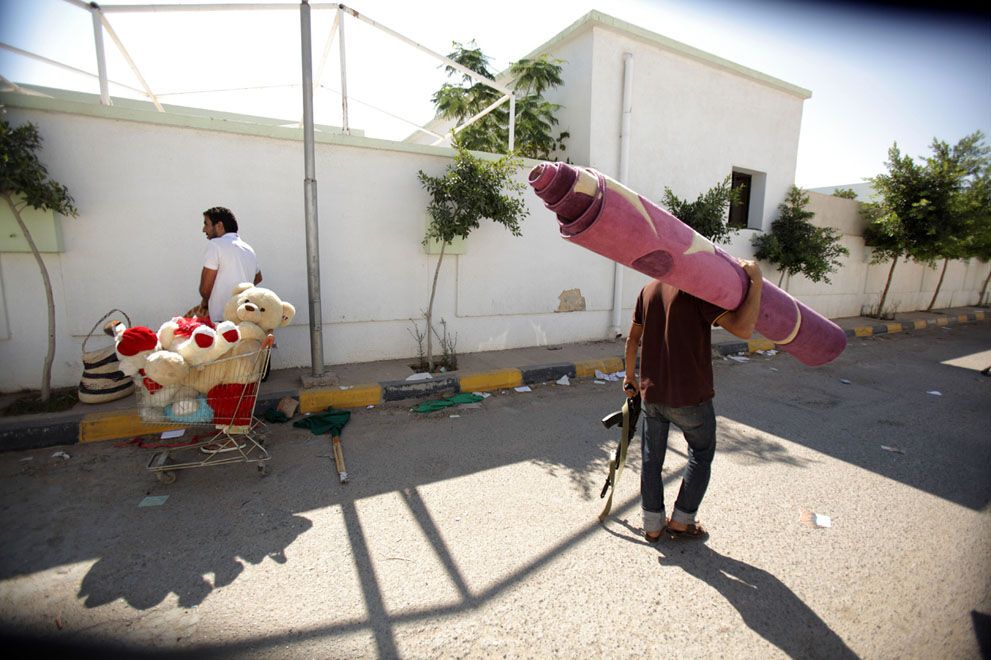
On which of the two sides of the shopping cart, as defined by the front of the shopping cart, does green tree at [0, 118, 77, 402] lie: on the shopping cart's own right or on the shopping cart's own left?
on the shopping cart's own right

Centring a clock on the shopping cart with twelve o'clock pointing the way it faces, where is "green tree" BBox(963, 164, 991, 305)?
The green tree is roughly at 6 o'clock from the shopping cart.

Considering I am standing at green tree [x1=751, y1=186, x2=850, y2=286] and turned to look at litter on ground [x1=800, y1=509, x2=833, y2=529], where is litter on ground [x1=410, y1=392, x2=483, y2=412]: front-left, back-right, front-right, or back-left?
front-right

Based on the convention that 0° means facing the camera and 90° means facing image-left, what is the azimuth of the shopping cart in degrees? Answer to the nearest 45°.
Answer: approximately 90°

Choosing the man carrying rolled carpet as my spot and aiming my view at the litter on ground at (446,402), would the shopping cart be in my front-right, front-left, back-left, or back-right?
front-left

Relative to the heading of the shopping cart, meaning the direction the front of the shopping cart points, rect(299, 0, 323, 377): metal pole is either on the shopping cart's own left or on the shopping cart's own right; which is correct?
on the shopping cart's own right

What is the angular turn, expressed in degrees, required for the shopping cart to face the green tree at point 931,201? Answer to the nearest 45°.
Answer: approximately 180°

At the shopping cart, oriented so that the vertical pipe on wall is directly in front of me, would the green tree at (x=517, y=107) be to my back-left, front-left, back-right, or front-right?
front-left

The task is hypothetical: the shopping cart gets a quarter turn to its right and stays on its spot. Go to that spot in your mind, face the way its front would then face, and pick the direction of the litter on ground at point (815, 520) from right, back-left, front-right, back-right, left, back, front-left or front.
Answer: back-right

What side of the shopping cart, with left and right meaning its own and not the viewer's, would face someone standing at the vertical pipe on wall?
back

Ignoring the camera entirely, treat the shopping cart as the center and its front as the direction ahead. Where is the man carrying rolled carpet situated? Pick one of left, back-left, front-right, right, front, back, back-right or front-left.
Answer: back-left

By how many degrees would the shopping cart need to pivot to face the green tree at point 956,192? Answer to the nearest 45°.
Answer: approximately 180°

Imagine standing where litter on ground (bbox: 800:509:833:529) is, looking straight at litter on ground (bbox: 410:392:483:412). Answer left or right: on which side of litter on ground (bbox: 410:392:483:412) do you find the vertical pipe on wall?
right

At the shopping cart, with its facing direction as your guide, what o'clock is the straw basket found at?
The straw basket is roughly at 2 o'clock from the shopping cart.

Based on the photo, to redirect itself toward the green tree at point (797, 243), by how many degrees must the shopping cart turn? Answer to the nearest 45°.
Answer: approximately 180°
